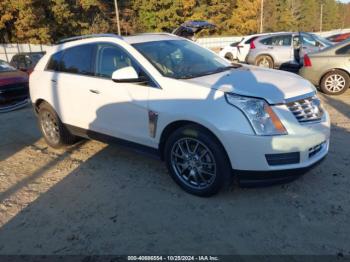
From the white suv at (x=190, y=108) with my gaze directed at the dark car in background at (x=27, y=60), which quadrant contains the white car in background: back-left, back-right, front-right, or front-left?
front-right

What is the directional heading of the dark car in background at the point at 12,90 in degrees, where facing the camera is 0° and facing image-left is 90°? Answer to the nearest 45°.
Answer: approximately 315°

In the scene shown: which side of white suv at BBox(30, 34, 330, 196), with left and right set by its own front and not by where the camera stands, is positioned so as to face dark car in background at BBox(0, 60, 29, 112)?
back

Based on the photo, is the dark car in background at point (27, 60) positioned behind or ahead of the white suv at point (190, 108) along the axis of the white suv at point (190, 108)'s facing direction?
behind

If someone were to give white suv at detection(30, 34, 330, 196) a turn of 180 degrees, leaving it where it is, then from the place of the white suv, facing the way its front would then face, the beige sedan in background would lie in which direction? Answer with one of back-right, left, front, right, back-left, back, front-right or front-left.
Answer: right

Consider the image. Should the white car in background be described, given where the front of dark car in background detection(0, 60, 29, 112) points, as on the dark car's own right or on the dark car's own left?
on the dark car's own left

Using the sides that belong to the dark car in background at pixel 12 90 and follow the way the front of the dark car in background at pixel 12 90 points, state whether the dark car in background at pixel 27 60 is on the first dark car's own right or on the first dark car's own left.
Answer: on the first dark car's own left

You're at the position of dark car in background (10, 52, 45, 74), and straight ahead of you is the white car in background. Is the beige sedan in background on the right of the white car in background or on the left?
right

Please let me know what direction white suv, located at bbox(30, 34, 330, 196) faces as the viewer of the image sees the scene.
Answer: facing the viewer and to the right of the viewer

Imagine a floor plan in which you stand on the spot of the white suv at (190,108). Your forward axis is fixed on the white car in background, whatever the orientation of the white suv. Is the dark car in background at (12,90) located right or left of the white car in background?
left

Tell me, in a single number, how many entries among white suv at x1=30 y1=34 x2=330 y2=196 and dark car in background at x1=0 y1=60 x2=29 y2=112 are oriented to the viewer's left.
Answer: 0

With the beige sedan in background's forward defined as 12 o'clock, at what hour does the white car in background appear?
The white car in background is roughly at 8 o'clock from the beige sedan in background.

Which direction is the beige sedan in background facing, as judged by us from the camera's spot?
facing to the right of the viewer
